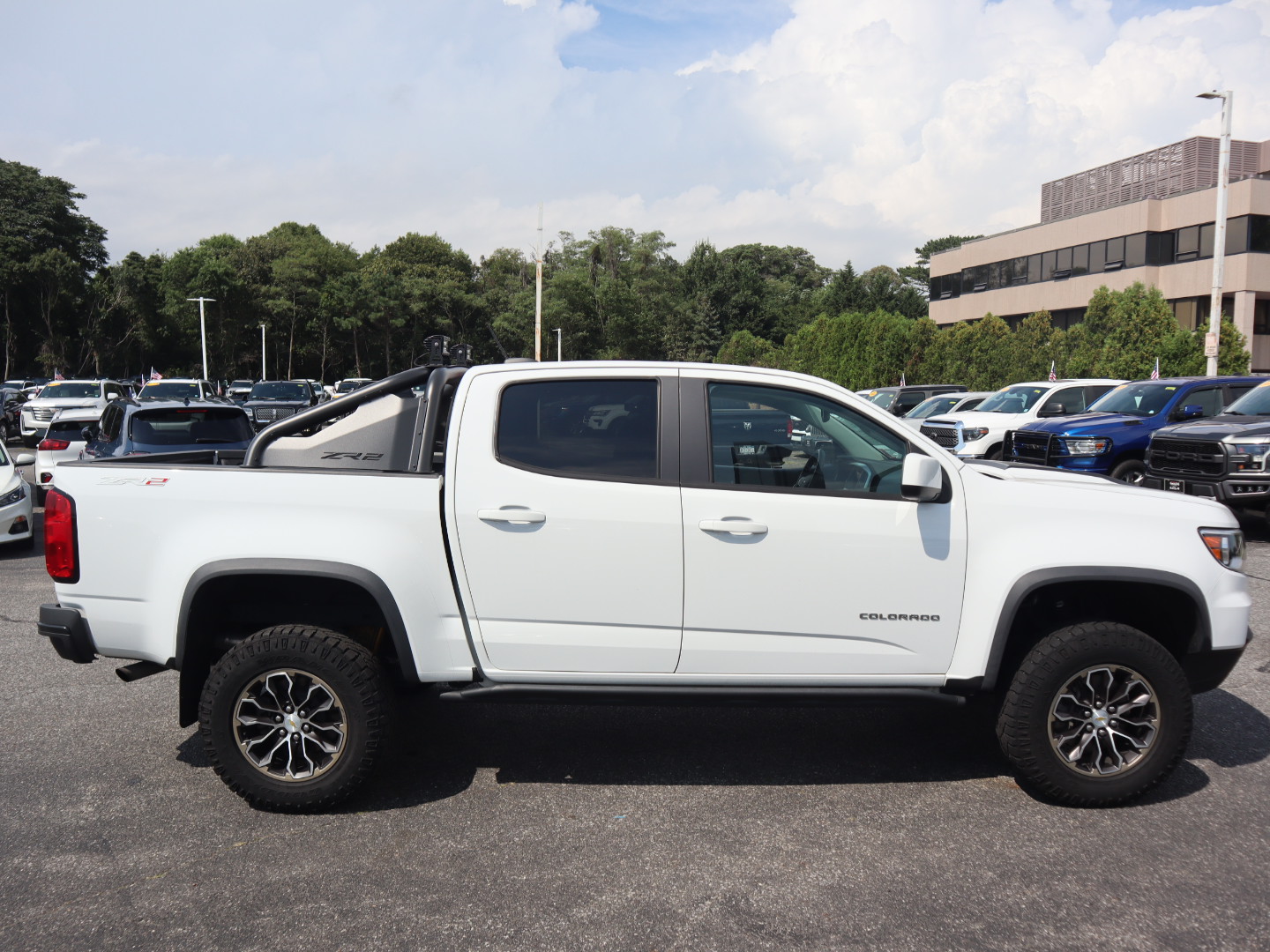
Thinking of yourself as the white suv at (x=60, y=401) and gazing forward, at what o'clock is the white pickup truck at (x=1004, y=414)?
the white pickup truck at (x=1004, y=414) is roughly at 9 o'clock from the white suv at (x=60, y=401).

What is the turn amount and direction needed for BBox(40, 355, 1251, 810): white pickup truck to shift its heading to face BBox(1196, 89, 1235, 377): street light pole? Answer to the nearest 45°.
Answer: approximately 45° to its left

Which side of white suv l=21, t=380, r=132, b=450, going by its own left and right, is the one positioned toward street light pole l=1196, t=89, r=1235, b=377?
left

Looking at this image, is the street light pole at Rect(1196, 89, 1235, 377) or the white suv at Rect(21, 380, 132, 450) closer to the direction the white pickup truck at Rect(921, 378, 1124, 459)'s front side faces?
the white suv

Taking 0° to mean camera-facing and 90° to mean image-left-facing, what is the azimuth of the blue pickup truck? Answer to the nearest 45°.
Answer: approximately 45°

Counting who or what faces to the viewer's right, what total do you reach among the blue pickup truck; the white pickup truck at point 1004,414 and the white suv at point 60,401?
0

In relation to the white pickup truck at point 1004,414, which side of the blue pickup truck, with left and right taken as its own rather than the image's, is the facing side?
right

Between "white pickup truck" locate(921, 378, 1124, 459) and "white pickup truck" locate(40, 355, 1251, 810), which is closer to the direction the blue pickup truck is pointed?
the "white pickup truck" locate(40, 355, 1251, 810)

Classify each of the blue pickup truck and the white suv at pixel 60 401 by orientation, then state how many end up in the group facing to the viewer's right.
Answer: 0

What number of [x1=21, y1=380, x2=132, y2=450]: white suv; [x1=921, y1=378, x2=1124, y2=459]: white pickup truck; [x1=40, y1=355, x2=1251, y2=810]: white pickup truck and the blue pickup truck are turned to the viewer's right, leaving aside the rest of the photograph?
1

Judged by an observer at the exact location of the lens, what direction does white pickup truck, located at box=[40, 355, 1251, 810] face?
facing to the right of the viewer

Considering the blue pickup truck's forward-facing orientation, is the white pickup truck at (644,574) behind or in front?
in front

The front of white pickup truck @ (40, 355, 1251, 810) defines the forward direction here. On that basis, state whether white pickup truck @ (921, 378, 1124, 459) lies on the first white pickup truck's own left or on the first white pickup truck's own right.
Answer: on the first white pickup truck's own left

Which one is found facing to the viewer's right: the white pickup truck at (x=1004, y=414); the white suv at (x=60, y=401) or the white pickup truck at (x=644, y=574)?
the white pickup truck at (x=644, y=574)

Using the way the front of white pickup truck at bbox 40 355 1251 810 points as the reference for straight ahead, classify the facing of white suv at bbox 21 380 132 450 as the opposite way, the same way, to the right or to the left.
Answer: to the right

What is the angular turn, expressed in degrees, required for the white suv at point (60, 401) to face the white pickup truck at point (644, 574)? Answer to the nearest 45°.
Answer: approximately 45° to its left

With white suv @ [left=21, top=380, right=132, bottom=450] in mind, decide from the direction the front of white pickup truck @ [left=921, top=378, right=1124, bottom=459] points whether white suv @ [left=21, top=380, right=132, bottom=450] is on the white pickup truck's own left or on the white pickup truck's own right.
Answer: on the white pickup truck's own right
